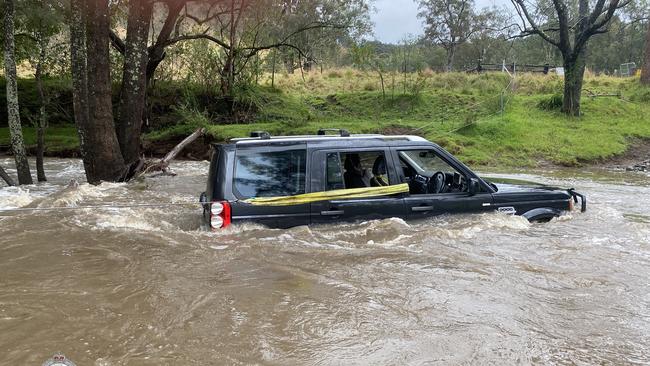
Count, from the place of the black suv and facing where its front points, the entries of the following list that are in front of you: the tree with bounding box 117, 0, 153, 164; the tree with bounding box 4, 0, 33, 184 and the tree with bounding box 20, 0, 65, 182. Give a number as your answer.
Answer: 0

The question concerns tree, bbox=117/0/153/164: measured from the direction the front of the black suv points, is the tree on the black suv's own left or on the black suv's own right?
on the black suv's own left

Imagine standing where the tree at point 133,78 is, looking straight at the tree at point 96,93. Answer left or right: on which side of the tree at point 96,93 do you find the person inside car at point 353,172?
left

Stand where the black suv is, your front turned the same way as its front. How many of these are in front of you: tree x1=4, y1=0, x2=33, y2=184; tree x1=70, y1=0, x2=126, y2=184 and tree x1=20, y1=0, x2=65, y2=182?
0

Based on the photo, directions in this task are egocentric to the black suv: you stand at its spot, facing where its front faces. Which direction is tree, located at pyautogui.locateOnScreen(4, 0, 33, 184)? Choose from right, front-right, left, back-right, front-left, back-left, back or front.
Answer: back-left

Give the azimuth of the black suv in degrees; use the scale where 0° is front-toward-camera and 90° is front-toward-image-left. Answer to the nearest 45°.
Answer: approximately 270°

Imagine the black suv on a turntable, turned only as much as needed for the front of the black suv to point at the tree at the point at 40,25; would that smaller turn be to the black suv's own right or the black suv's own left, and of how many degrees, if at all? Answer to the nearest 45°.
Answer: approximately 135° to the black suv's own left

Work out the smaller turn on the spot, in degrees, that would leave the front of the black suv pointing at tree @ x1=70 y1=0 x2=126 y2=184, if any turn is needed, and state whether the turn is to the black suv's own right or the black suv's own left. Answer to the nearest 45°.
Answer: approximately 135° to the black suv's own left
